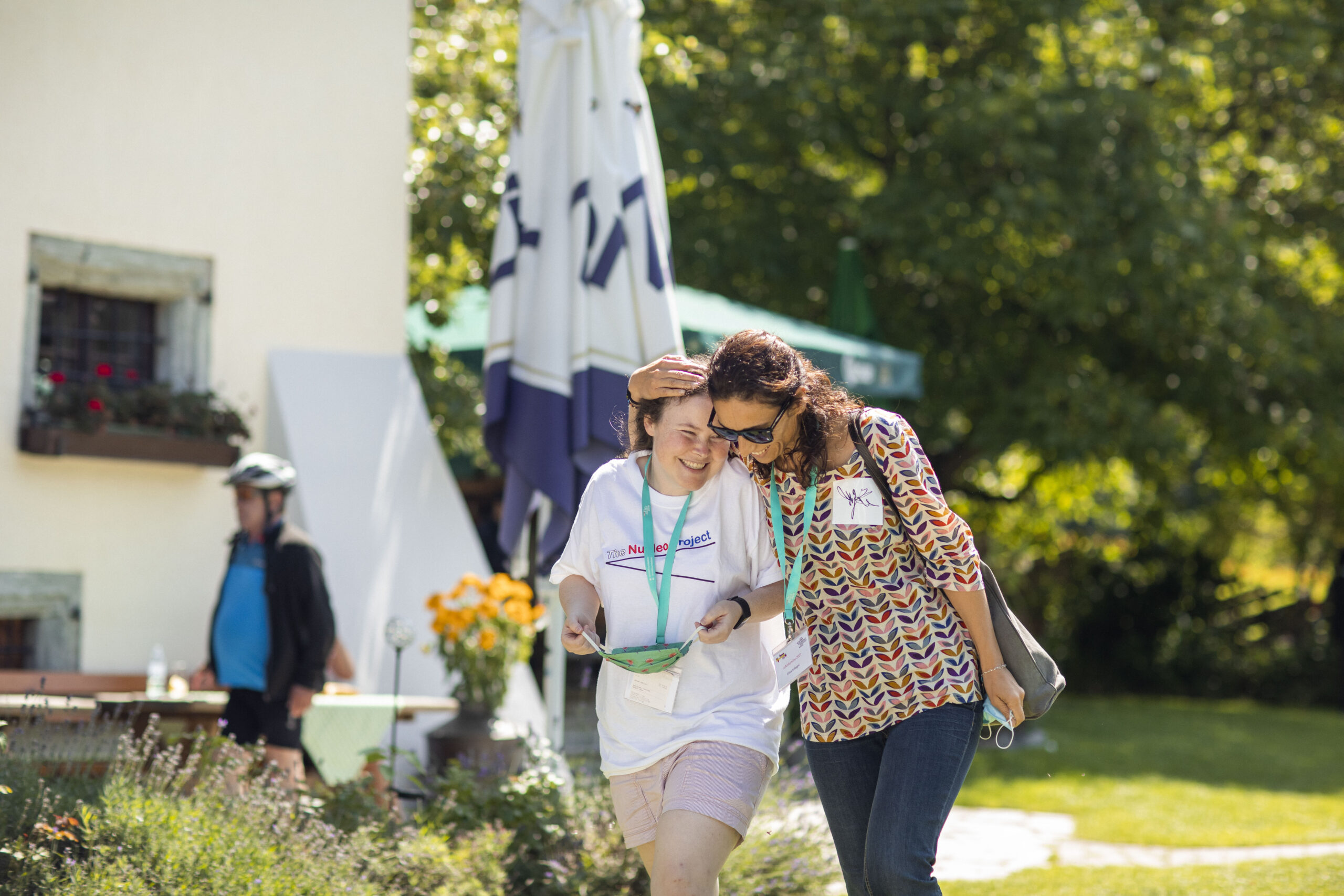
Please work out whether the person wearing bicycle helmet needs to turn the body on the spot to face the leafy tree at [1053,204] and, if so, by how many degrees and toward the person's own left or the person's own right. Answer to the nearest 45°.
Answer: approximately 180°

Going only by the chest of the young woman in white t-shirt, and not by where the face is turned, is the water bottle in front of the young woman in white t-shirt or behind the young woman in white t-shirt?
behind

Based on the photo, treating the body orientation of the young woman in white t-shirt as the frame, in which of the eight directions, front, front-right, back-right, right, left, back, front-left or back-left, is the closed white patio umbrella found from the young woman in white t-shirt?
back

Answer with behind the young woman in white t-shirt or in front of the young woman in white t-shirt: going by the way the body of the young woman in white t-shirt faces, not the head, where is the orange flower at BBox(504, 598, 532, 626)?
behind

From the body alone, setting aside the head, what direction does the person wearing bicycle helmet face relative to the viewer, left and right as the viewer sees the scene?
facing the viewer and to the left of the viewer

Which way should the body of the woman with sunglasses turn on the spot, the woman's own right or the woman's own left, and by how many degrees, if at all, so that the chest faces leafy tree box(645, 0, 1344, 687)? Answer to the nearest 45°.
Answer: approximately 135° to the woman's own right

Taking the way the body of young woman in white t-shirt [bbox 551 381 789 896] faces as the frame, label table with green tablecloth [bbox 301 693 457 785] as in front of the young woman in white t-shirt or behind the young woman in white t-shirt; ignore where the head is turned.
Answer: behind
